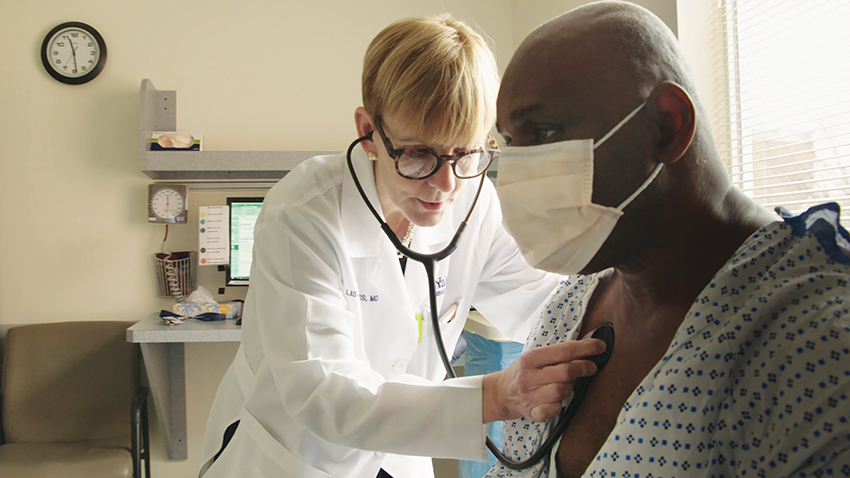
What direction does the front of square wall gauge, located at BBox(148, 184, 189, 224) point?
toward the camera

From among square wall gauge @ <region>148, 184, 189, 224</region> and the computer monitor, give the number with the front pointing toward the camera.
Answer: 2

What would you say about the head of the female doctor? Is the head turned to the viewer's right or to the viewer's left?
to the viewer's right

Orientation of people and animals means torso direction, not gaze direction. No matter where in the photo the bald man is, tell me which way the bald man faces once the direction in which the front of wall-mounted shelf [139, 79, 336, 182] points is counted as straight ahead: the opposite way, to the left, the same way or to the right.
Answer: to the right

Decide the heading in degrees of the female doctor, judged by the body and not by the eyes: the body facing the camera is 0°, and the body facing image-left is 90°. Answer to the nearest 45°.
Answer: approximately 315°

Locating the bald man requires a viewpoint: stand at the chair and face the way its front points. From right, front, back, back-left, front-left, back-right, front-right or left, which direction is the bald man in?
front

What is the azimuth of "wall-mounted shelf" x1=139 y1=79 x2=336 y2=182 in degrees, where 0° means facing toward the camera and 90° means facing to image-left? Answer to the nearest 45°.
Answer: approximately 0°

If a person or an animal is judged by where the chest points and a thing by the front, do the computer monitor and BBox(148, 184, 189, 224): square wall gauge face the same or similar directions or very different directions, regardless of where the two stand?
same or similar directions

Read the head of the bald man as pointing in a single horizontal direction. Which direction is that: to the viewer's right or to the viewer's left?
to the viewer's left

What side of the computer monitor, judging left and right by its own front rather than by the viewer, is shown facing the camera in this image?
front

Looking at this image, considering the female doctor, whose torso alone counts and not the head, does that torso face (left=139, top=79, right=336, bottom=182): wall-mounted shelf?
no

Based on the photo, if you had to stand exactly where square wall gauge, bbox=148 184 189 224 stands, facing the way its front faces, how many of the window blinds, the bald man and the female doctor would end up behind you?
0
